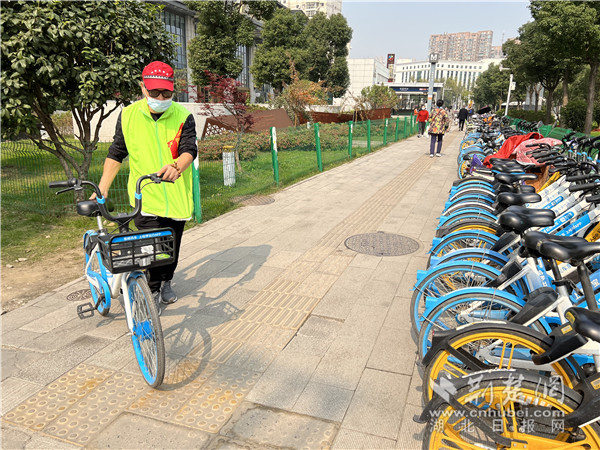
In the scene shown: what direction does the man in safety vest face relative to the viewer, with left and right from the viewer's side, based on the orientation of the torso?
facing the viewer

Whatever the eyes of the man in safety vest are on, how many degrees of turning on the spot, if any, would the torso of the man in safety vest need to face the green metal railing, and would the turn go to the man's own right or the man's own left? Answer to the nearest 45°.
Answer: approximately 180°

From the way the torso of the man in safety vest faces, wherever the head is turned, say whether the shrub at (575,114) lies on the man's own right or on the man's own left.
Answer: on the man's own left

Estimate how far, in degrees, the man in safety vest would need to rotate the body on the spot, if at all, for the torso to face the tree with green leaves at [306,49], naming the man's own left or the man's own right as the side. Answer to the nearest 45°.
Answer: approximately 180°

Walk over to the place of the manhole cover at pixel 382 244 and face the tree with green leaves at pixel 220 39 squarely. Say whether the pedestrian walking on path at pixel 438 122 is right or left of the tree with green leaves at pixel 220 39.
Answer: right

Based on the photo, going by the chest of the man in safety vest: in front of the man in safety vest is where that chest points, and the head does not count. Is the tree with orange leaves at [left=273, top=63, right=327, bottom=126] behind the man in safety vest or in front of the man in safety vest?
behind

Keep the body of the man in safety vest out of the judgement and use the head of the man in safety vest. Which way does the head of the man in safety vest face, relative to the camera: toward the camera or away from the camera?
toward the camera

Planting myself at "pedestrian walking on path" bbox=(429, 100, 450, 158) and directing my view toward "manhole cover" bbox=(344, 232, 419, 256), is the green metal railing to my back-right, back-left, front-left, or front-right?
front-right

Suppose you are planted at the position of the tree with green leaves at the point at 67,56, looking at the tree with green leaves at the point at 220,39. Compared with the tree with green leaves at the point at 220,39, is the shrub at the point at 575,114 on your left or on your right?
right

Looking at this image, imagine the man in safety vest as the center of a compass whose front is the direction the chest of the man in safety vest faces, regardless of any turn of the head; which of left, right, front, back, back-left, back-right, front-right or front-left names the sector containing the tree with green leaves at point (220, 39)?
back

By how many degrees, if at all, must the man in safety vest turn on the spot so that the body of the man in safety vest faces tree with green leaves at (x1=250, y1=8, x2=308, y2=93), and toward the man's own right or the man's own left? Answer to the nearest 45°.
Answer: approximately 180°

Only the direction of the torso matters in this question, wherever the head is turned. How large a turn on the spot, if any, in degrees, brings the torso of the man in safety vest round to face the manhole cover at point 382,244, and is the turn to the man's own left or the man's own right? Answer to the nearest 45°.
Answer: approximately 135° to the man's own left
